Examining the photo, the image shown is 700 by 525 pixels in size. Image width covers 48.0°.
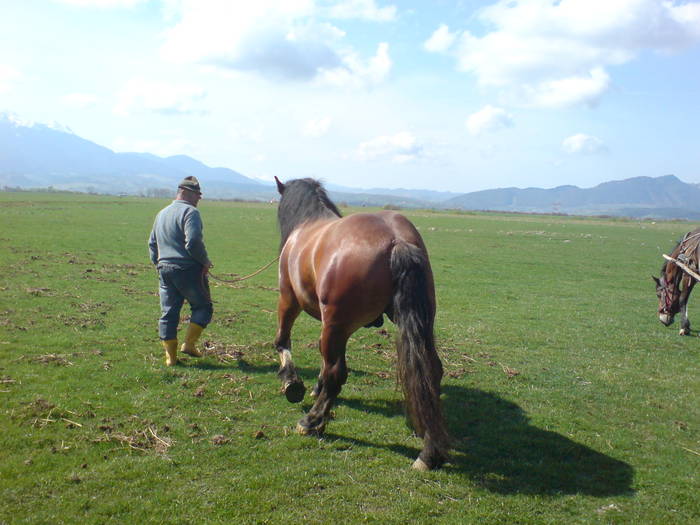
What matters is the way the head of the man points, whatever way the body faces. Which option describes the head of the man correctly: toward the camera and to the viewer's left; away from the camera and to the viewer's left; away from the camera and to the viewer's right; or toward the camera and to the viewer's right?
away from the camera and to the viewer's right

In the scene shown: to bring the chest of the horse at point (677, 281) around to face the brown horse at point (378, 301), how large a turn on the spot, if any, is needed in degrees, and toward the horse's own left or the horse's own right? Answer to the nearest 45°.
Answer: approximately 45° to the horse's own left

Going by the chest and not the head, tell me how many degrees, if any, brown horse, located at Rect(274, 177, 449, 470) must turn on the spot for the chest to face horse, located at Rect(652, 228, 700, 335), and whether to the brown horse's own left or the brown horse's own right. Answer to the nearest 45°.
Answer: approximately 90° to the brown horse's own right

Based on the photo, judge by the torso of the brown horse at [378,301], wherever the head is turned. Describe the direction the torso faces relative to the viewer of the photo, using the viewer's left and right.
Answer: facing away from the viewer and to the left of the viewer
